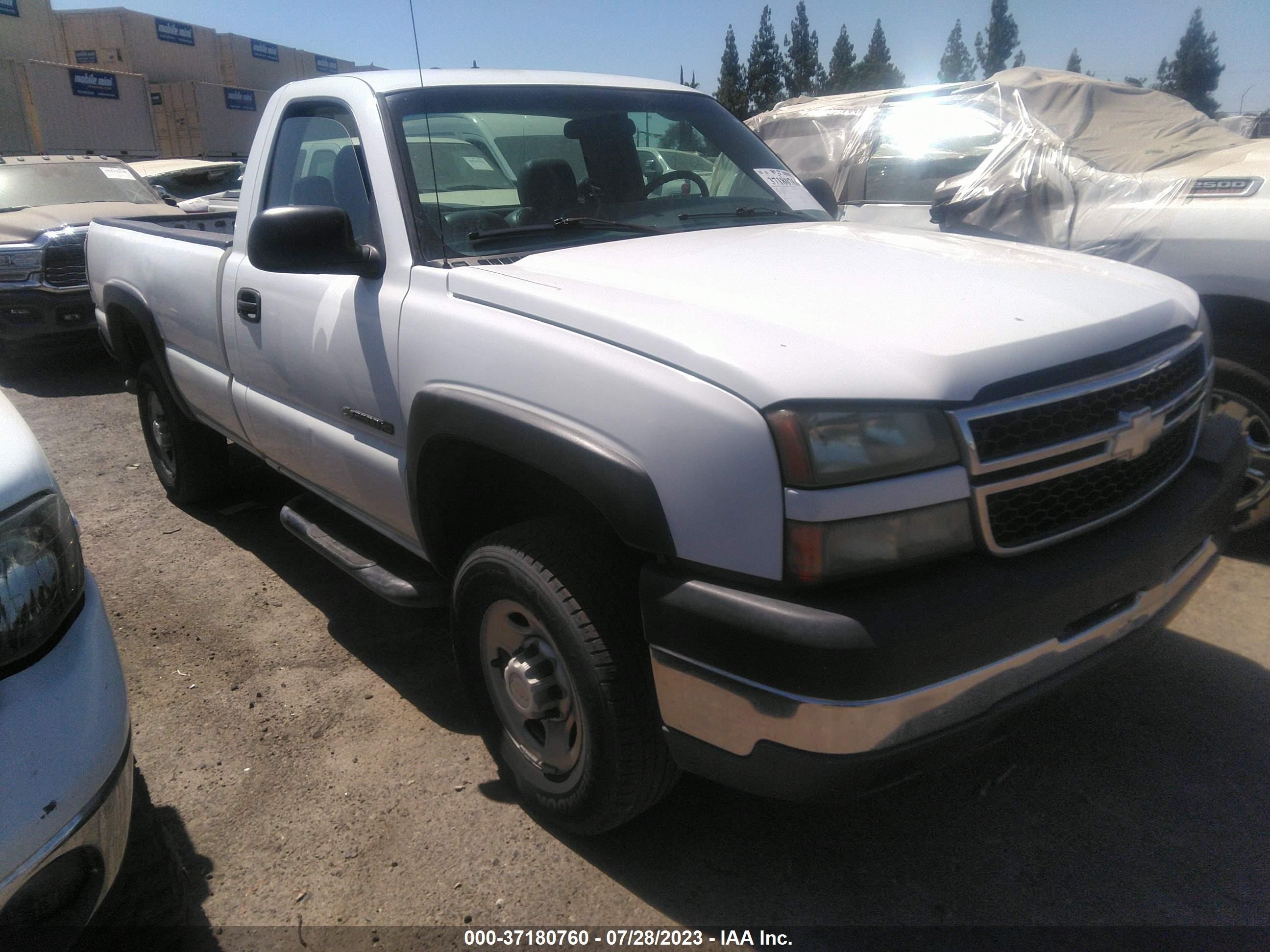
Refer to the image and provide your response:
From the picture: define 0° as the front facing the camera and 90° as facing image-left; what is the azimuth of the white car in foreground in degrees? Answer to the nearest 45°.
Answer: approximately 315°

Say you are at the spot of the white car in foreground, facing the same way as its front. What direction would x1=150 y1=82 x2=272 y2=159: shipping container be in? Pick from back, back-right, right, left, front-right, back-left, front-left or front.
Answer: back-left

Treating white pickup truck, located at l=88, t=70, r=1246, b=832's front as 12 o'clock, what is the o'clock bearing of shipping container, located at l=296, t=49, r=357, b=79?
The shipping container is roughly at 7 o'clock from the white pickup truck.

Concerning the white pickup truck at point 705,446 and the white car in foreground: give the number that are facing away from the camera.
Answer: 0

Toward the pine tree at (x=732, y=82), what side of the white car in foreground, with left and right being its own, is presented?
left

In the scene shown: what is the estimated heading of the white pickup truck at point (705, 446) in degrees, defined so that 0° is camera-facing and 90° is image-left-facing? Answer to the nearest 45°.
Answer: approximately 315°

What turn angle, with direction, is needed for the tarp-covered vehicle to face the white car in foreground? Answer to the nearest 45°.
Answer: approximately 45° to its right
